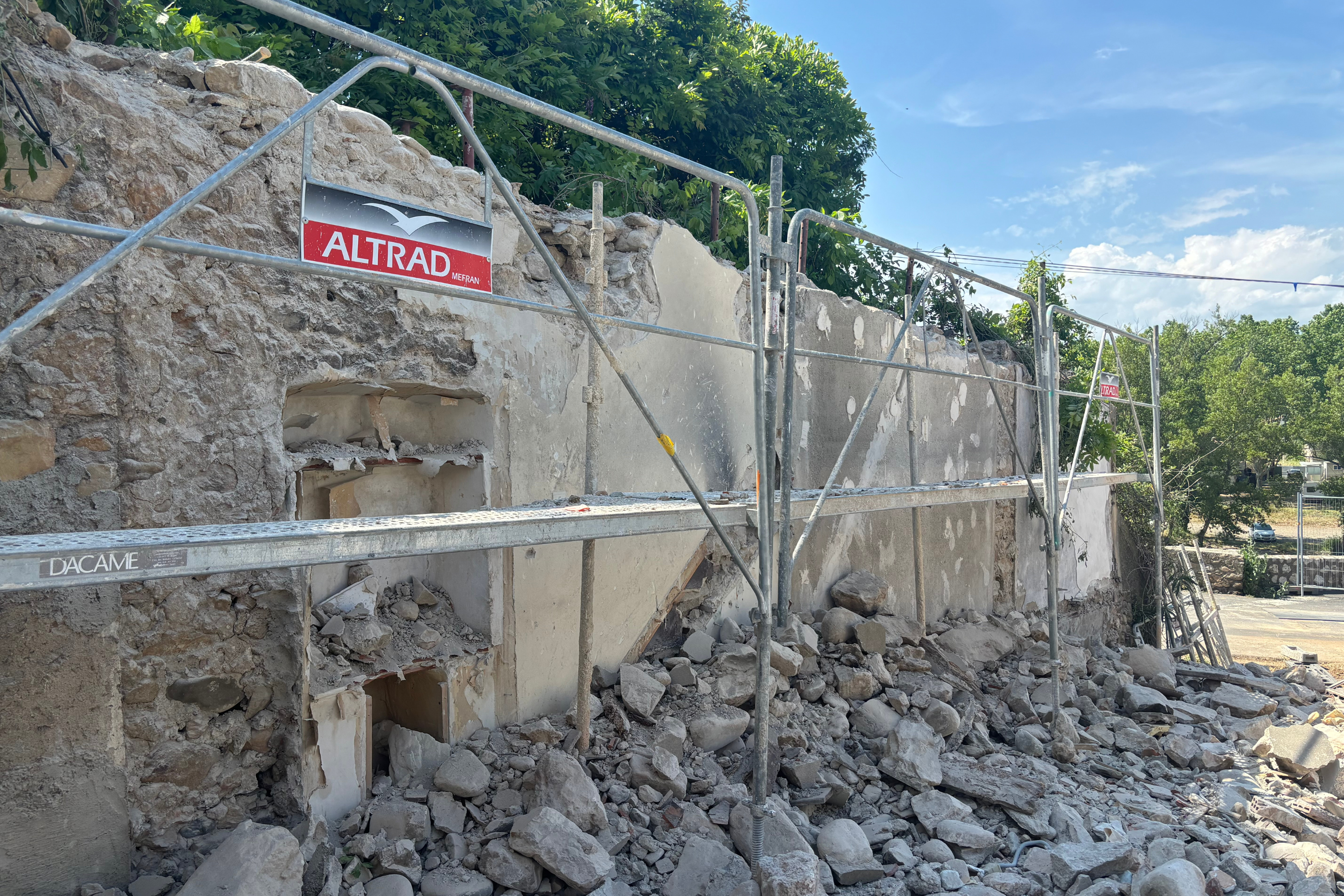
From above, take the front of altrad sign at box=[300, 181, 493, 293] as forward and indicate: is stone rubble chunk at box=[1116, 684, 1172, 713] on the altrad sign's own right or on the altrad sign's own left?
on the altrad sign's own left

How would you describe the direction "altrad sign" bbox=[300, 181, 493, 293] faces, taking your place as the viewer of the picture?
facing the viewer and to the right of the viewer

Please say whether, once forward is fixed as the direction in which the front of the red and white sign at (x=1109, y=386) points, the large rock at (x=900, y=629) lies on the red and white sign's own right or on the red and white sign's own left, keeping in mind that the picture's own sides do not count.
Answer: on the red and white sign's own right

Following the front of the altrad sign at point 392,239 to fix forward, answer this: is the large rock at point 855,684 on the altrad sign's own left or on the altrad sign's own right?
on the altrad sign's own left

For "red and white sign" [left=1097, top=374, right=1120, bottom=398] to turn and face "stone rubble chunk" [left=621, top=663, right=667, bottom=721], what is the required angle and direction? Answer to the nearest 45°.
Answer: approximately 45° to its right

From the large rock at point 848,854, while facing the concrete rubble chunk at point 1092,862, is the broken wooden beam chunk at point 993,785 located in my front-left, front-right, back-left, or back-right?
front-left

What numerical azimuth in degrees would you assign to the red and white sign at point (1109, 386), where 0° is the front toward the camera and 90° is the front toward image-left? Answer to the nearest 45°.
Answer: approximately 315°

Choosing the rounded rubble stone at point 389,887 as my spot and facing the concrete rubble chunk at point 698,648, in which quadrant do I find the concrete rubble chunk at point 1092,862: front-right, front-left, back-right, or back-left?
front-right

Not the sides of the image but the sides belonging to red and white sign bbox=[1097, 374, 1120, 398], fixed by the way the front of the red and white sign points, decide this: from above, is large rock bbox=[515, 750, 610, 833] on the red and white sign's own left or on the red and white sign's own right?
on the red and white sign's own right

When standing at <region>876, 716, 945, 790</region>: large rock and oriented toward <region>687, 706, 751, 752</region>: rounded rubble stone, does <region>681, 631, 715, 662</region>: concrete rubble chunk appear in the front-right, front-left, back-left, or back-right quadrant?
front-right

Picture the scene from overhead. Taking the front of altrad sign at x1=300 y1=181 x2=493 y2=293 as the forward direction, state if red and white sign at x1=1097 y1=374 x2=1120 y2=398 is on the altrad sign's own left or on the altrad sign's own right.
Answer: on the altrad sign's own left

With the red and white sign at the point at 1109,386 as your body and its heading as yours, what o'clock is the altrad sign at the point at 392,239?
The altrad sign is roughly at 2 o'clock from the red and white sign.

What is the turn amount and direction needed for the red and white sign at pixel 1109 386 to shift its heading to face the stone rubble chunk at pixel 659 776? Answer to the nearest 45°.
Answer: approximately 45° to its right

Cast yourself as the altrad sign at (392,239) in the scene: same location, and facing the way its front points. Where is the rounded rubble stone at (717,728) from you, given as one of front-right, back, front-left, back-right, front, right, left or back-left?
left

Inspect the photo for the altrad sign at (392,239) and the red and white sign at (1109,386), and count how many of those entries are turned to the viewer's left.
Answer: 0

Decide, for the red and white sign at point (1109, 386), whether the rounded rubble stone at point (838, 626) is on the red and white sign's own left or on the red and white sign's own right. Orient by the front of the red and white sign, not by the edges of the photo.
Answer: on the red and white sign's own right
